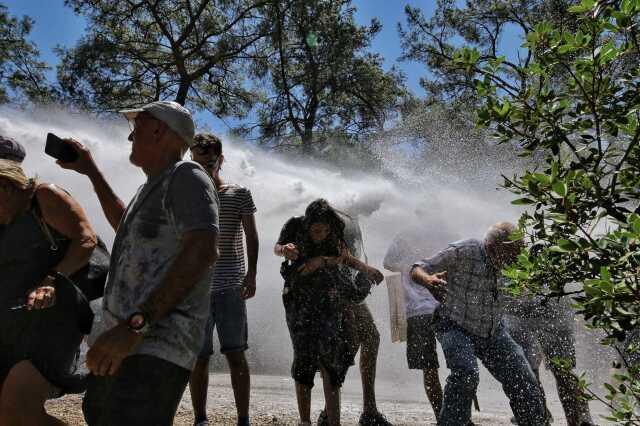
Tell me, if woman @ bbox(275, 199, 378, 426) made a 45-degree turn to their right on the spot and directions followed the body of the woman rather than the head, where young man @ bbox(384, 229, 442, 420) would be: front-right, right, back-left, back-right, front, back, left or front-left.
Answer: back

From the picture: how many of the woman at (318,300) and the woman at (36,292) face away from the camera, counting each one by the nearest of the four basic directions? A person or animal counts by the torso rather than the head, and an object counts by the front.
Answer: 0

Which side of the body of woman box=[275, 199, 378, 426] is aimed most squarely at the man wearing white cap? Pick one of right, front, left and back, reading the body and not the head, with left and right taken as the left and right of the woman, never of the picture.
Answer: front

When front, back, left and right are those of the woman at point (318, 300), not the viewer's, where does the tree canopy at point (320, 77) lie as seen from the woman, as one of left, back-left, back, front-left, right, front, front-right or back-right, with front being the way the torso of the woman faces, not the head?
back

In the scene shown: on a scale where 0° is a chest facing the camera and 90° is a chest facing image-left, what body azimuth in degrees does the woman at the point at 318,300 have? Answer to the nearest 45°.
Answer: approximately 0°

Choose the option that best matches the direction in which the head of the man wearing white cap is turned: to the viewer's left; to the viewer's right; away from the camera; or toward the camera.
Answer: to the viewer's left
